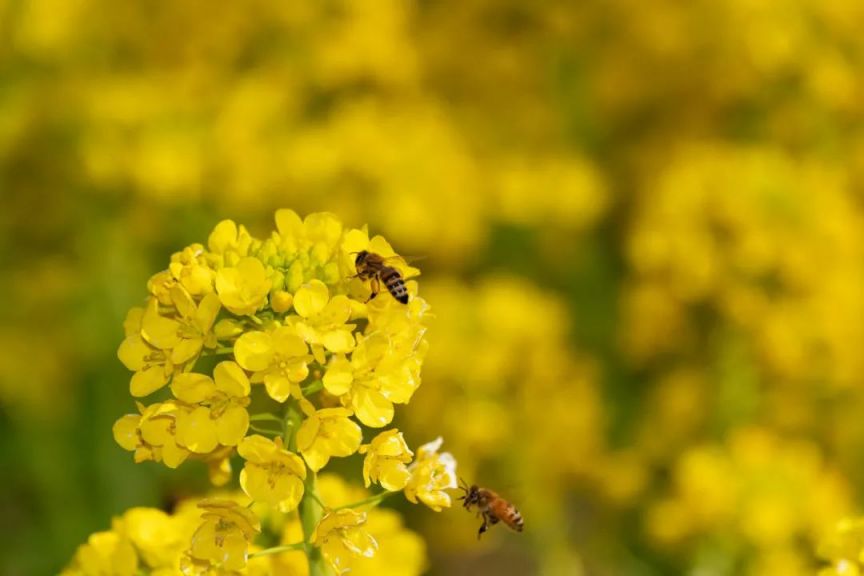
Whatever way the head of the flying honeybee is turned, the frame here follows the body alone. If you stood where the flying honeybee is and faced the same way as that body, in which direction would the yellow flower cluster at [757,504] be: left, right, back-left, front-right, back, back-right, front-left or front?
back-right

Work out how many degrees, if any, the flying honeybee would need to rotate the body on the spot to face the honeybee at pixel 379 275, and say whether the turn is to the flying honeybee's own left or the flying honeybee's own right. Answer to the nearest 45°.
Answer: approximately 45° to the flying honeybee's own left

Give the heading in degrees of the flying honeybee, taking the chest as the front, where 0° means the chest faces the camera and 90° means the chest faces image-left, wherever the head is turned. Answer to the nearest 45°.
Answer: approximately 90°

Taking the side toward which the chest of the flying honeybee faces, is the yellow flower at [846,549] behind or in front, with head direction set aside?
behind
